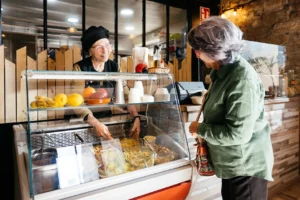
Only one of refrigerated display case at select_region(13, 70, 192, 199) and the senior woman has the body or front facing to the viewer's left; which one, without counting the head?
the senior woman

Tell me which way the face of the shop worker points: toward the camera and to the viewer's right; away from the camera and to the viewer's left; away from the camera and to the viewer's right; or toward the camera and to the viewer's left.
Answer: toward the camera and to the viewer's right

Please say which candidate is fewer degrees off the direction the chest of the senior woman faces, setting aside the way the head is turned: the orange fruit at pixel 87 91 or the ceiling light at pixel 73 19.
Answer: the orange fruit

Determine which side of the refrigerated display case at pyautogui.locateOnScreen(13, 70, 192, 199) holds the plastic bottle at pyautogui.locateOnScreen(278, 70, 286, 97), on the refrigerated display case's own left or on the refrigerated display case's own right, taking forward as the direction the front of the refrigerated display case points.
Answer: on the refrigerated display case's own left

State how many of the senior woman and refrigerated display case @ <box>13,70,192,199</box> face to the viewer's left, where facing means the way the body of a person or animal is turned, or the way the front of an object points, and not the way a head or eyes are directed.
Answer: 1

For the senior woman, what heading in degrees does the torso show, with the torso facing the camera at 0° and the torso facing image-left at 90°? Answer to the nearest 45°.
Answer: approximately 90°

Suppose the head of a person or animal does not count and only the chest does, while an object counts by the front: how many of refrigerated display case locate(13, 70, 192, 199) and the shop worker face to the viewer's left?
0

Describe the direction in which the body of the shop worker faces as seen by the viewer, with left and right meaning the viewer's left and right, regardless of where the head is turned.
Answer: facing the viewer and to the right of the viewer

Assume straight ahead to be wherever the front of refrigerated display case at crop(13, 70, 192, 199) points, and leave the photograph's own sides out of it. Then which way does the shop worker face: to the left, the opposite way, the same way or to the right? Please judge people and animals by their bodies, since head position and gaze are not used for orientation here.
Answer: the same way

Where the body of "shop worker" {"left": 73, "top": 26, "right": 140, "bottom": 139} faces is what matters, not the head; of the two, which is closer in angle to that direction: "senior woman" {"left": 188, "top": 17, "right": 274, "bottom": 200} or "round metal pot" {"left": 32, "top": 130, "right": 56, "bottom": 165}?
the senior woman

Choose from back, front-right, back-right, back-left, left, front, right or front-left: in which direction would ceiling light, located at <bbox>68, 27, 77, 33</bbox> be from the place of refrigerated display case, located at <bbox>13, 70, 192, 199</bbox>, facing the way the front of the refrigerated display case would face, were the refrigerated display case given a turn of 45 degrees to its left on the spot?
left

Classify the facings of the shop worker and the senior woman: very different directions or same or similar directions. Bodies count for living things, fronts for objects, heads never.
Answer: very different directions
